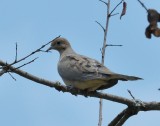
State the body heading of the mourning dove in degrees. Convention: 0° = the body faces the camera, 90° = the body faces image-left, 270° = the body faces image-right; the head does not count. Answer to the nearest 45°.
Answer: approximately 90°

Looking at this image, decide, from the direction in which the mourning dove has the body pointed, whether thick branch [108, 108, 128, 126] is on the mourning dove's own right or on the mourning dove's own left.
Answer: on the mourning dove's own left

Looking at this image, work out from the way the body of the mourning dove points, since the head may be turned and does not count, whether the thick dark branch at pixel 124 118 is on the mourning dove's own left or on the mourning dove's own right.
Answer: on the mourning dove's own left
